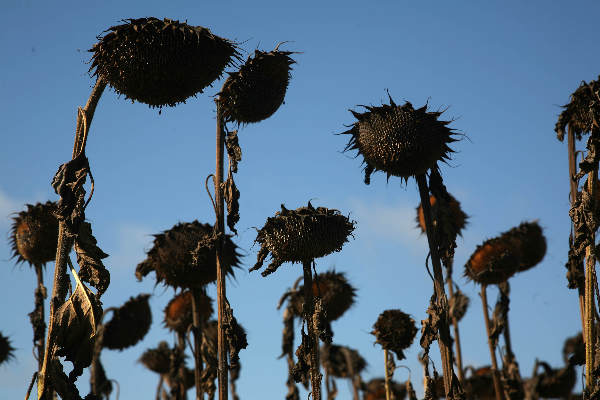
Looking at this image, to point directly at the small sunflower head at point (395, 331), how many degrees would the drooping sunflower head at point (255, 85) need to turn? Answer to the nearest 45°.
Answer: approximately 90° to its left

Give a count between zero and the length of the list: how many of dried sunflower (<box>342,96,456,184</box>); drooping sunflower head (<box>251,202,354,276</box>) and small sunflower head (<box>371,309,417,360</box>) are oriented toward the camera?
3

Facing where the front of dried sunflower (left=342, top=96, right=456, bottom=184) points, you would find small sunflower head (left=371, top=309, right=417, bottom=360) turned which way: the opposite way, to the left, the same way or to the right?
the same way

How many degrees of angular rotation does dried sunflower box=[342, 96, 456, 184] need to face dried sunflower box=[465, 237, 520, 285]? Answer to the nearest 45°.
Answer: approximately 180°

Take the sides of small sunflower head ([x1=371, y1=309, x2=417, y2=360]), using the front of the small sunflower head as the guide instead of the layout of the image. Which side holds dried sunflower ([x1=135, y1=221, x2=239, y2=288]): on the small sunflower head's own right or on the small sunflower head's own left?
on the small sunflower head's own right

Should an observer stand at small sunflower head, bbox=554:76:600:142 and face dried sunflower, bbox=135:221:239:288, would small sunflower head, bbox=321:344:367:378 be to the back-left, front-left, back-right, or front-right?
front-right

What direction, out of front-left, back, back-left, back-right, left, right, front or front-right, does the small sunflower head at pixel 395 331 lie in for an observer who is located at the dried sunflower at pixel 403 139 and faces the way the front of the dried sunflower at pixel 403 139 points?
back

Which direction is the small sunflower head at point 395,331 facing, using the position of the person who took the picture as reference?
facing the viewer

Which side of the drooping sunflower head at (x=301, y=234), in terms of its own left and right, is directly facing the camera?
front

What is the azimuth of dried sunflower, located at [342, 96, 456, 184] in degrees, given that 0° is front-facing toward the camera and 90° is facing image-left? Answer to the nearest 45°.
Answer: approximately 0°

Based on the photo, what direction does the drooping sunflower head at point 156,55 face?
toward the camera

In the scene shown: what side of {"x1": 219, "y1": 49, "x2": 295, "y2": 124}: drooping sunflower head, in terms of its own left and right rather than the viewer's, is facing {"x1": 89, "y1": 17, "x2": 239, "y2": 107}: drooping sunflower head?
right

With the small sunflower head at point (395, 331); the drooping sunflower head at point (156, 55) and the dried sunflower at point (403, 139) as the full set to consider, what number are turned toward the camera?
3

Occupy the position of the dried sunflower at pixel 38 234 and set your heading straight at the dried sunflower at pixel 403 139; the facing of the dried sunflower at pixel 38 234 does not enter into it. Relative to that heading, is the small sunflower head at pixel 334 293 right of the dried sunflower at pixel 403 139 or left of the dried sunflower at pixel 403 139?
left
